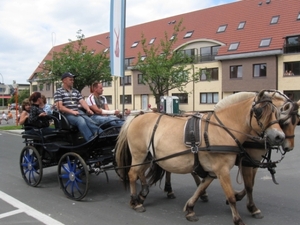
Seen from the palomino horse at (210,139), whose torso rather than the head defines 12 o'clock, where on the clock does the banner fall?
The banner is roughly at 8 o'clock from the palomino horse.

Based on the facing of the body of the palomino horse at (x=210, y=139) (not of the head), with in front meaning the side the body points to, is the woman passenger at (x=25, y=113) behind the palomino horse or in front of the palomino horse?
behind

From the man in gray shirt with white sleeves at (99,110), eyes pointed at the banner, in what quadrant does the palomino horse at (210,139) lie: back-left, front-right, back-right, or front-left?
back-right

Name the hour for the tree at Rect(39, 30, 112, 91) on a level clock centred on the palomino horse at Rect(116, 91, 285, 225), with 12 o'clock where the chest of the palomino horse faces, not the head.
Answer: The tree is roughly at 8 o'clock from the palomino horse.

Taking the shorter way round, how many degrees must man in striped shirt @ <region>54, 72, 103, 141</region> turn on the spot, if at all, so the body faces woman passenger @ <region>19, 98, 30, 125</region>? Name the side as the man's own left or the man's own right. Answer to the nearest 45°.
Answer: approximately 180°

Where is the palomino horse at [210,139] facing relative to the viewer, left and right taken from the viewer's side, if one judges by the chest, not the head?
facing to the right of the viewer

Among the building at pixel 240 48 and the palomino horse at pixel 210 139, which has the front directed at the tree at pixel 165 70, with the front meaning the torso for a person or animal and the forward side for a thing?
the building

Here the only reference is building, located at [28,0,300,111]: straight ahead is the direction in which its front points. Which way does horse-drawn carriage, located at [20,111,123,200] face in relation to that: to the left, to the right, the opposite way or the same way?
to the left

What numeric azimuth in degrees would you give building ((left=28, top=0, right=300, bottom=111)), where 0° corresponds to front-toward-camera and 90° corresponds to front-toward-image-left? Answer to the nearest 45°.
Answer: approximately 45°

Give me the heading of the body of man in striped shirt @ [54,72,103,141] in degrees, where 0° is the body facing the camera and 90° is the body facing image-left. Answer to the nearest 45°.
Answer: approximately 315°

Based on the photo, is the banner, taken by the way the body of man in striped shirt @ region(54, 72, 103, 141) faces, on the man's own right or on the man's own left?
on the man's own left

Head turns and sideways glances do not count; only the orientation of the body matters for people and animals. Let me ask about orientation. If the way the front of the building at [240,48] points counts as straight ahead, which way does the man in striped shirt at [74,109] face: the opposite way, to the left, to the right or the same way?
to the left

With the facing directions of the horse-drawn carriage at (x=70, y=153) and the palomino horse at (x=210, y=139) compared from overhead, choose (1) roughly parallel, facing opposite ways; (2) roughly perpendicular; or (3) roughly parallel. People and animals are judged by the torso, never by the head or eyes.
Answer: roughly parallel

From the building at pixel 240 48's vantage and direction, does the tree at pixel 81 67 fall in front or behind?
in front

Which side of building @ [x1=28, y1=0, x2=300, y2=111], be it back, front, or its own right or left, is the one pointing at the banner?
front

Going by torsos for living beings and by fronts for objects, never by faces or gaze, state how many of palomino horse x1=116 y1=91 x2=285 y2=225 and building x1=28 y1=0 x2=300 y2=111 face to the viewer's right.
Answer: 1

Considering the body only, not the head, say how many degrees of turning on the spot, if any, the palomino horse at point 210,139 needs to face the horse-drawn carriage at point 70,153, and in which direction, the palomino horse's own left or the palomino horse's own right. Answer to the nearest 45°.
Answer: approximately 135° to the palomino horse's own left
